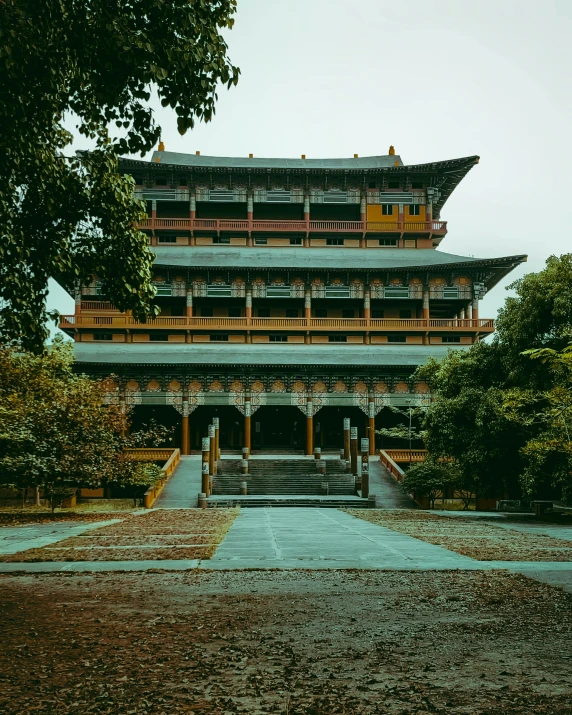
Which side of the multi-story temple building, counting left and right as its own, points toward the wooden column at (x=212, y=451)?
front

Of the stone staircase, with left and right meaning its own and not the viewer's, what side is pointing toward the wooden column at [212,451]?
right

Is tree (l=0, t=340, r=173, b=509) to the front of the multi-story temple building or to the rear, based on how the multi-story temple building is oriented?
to the front

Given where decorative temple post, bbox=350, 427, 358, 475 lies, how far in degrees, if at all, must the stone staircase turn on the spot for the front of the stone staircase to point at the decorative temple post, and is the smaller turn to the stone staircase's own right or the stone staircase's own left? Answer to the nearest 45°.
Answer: approximately 90° to the stone staircase's own left

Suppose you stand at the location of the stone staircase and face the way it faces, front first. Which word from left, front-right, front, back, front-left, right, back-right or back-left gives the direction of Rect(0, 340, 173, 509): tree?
front-right

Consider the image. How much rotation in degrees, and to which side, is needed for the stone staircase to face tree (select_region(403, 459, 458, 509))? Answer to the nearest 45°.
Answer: approximately 45° to its left

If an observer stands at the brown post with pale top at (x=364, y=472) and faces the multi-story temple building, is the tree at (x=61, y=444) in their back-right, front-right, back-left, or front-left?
back-left

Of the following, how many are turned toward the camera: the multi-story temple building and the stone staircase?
2

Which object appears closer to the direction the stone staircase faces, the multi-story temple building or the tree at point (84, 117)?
the tree

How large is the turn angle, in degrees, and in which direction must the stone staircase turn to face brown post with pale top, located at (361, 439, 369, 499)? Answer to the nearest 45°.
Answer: approximately 45° to its left
